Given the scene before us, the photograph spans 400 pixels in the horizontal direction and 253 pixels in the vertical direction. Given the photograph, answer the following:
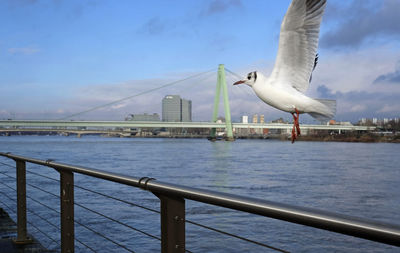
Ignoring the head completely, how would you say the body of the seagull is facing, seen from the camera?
to the viewer's left
